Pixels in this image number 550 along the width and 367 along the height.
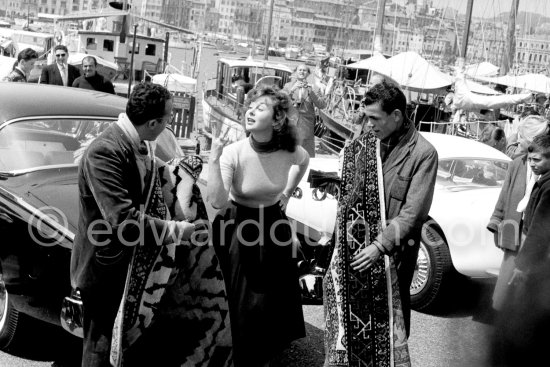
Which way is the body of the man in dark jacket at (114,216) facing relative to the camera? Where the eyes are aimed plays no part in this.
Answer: to the viewer's right

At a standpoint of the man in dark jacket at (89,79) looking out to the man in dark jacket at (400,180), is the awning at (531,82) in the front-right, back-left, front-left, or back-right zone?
back-left

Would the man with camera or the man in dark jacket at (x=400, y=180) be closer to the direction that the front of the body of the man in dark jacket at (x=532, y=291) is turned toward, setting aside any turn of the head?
the man in dark jacket

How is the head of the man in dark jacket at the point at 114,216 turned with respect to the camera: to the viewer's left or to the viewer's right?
to the viewer's right

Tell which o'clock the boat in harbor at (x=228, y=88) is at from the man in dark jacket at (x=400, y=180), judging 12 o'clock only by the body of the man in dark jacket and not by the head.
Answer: The boat in harbor is roughly at 4 o'clock from the man in dark jacket.

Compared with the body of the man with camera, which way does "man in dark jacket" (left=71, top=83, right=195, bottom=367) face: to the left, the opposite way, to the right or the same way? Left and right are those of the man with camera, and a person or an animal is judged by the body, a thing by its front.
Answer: to the left

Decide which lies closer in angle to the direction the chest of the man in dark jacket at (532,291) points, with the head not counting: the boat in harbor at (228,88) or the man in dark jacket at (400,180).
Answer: the man in dark jacket

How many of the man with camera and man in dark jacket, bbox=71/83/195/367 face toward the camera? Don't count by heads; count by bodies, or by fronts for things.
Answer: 1

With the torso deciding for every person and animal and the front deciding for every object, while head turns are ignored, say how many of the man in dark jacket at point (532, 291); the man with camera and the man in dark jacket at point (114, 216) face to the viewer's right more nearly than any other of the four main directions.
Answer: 1

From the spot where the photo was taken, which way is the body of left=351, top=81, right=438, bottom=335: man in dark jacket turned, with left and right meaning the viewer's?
facing the viewer and to the left of the viewer

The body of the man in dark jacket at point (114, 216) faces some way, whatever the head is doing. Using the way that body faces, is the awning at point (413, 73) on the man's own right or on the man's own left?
on the man's own left

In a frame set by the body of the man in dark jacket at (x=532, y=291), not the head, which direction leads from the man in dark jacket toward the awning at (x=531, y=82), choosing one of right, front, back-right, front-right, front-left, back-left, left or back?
back-right
